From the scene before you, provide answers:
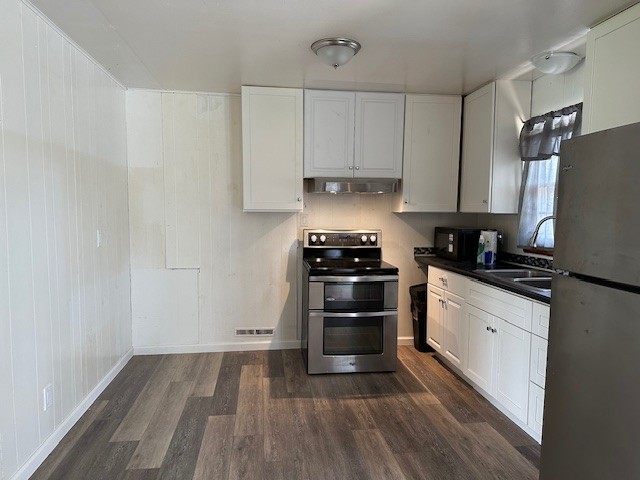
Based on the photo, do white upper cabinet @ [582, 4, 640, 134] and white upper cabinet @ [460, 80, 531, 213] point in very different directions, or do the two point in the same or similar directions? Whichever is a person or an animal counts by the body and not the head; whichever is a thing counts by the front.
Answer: same or similar directions

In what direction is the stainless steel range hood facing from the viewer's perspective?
toward the camera

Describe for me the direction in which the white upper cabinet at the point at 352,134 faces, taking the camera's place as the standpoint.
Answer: facing the viewer

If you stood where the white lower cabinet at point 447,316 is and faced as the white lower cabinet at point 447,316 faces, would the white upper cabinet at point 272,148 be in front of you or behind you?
in front

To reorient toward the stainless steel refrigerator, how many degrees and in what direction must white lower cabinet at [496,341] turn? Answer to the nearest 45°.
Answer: approximately 45° to its left

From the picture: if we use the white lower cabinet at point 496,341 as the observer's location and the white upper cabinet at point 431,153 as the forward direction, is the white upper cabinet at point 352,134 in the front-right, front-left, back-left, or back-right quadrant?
front-left

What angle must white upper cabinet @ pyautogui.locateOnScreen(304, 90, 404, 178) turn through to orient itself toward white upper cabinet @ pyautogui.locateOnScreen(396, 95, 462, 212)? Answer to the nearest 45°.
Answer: approximately 90° to its left

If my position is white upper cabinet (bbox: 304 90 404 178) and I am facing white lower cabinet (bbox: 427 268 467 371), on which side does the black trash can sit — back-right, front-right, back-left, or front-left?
front-left

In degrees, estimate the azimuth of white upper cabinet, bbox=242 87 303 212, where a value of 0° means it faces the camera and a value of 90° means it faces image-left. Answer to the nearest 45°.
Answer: approximately 0°

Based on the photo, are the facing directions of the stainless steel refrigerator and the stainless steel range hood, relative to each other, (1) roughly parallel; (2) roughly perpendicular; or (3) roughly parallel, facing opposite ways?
roughly perpendicular

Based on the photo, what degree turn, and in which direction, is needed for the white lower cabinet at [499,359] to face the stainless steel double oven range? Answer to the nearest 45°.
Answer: approximately 45° to its right

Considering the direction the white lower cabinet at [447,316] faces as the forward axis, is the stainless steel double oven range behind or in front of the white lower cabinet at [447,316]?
in front

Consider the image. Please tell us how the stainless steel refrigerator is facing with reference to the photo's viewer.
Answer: facing the viewer and to the left of the viewer

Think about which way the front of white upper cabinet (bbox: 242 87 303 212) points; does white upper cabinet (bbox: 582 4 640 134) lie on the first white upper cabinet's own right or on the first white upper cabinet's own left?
on the first white upper cabinet's own left
